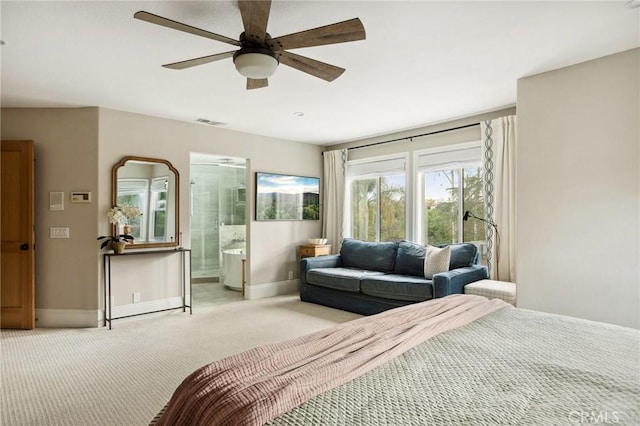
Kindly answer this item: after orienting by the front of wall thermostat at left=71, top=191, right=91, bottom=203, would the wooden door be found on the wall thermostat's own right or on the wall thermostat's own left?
on the wall thermostat's own right

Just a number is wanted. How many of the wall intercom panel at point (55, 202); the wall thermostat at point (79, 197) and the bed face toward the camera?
2

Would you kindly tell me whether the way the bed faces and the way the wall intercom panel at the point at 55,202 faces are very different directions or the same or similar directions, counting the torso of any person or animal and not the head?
very different directions

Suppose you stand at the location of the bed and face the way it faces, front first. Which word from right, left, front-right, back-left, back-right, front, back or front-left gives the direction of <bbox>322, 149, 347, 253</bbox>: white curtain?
front-right

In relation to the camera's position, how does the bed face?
facing away from the viewer and to the left of the viewer

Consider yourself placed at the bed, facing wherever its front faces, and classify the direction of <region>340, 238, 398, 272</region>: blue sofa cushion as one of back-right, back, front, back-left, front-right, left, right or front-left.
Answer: front-right

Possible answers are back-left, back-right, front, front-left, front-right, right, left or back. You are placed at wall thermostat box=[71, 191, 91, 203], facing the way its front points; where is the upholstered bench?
front-left

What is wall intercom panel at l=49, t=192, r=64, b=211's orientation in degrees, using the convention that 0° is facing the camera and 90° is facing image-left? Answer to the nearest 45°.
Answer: approximately 0°

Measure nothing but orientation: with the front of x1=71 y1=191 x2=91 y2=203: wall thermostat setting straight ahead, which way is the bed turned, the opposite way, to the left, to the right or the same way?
the opposite way

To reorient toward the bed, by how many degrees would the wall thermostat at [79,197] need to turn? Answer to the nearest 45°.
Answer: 0° — it already faces it

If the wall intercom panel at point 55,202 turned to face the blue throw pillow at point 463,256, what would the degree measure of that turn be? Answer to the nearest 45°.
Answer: approximately 45° to its left

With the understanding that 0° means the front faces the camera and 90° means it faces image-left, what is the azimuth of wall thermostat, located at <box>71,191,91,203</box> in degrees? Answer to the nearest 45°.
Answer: approximately 0°
